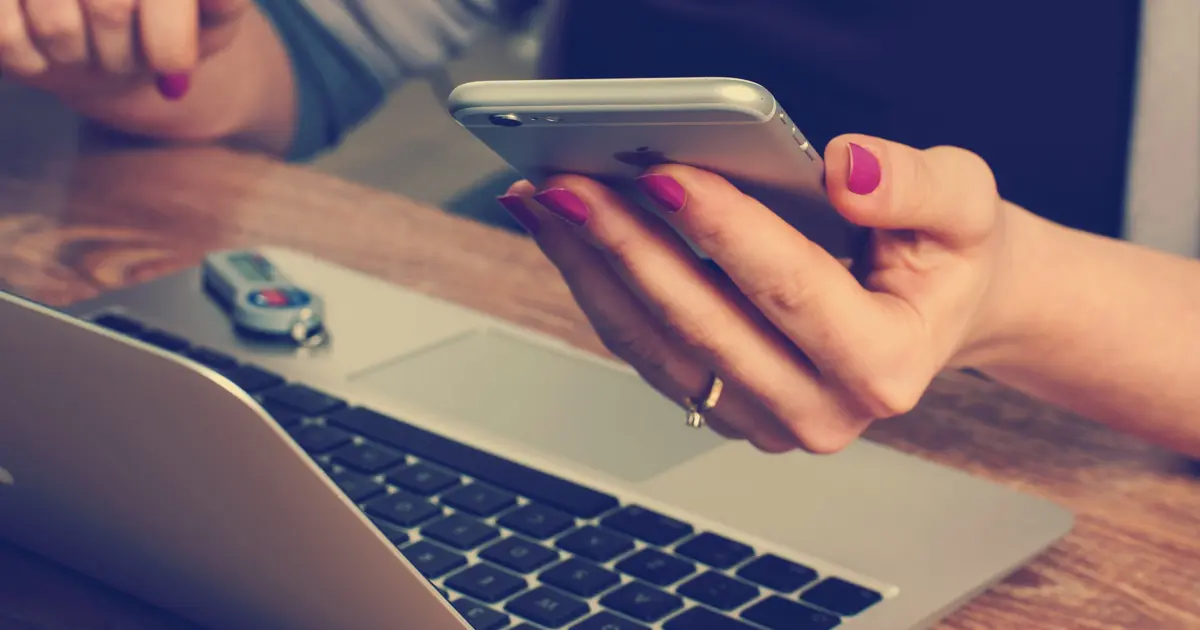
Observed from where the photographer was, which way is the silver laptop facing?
facing away from the viewer and to the right of the viewer

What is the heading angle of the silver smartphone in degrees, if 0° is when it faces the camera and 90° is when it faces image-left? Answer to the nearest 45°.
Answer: approximately 180°
